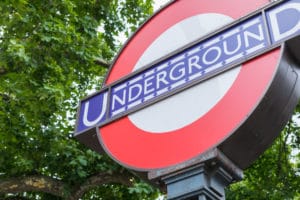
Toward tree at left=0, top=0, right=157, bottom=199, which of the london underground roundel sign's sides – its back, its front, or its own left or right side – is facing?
right

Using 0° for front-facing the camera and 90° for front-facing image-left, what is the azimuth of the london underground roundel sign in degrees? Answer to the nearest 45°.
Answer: approximately 45°
